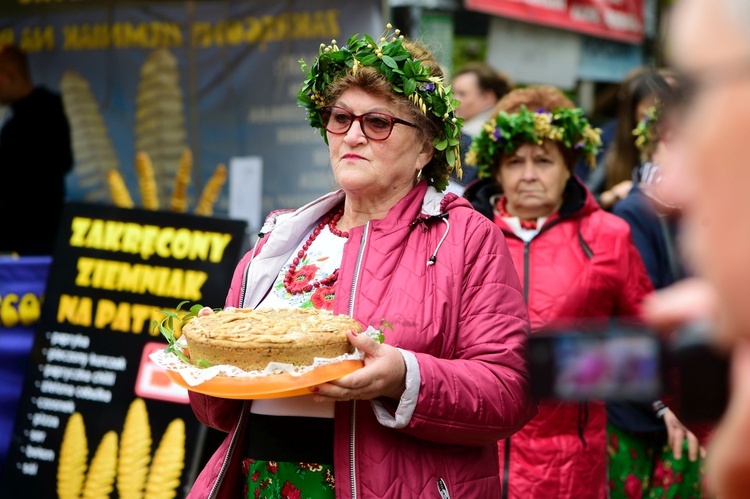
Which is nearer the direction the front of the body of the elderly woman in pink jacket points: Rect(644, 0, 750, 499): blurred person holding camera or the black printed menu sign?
the blurred person holding camera

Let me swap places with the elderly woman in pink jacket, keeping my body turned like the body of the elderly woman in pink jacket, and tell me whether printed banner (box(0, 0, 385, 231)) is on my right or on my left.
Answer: on my right

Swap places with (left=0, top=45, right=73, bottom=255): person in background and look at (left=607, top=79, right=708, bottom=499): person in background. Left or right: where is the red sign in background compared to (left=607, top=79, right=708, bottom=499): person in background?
left
